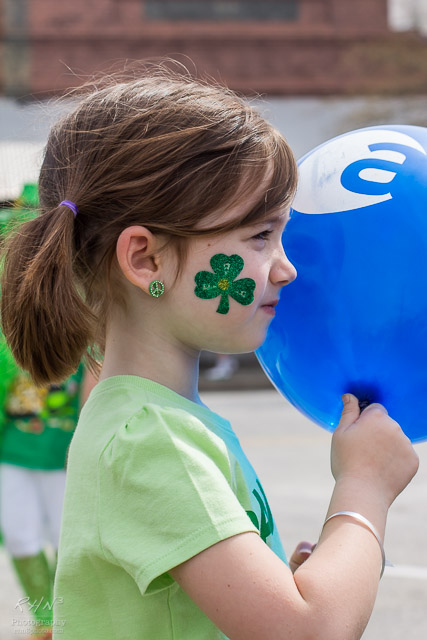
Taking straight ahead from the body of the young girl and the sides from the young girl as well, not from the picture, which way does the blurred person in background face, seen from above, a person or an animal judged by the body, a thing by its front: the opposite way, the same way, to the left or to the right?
to the right

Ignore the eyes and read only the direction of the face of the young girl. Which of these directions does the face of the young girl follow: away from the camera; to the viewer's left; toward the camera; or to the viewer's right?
to the viewer's right

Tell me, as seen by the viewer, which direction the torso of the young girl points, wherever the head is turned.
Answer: to the viewer's right

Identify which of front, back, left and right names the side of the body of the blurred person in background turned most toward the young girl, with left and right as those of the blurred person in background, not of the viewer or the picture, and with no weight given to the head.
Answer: front

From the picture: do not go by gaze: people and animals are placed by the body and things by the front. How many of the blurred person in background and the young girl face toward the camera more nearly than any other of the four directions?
1

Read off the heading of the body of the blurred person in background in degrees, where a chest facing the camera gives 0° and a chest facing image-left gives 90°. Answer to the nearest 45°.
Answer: approximately 0°

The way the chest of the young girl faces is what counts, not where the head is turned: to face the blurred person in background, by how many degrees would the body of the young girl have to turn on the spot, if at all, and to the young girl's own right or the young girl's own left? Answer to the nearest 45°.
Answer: approximately 90° to the young girl's own left
